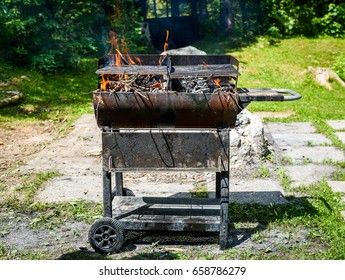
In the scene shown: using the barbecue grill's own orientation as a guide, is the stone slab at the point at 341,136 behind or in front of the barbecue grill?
behind

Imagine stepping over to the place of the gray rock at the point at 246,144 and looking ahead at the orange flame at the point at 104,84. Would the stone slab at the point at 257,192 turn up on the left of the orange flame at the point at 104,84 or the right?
left

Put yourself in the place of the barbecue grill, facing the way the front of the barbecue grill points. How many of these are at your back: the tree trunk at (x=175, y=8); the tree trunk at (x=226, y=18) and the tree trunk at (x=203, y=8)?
3

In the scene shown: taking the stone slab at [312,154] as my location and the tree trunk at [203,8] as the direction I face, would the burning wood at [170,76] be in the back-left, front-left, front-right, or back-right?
back-left

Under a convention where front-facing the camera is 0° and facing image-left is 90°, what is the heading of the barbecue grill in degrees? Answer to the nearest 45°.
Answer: approximately 0°

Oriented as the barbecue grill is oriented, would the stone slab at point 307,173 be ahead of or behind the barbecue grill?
behind

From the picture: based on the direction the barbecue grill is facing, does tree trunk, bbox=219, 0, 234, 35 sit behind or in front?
behind

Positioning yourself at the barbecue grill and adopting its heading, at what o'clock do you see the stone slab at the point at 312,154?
The stone slab is roughly at 7 o'clock from the barbecue grill.

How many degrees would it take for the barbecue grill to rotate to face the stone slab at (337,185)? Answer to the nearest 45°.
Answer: approximately 135° to its left

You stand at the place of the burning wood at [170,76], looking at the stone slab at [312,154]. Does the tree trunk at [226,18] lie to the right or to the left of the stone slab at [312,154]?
left

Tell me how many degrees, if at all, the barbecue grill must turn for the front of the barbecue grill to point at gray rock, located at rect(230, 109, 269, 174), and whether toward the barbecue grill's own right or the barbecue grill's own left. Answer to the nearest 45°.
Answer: approximately 180°

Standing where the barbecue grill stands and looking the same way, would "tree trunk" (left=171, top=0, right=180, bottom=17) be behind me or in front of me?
behind
